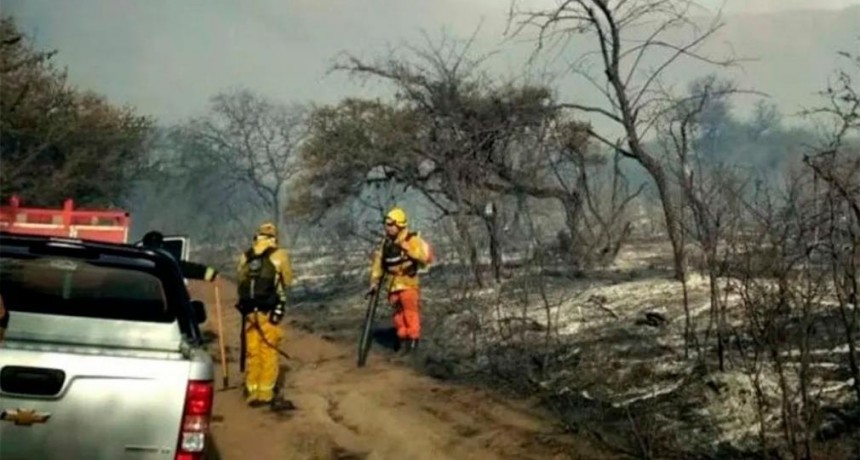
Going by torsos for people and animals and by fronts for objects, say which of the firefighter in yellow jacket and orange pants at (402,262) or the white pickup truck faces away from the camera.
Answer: the white pickup truck

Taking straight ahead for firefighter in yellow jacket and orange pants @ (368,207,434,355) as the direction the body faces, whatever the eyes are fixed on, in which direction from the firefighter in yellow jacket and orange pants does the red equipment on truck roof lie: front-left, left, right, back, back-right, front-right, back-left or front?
front-right

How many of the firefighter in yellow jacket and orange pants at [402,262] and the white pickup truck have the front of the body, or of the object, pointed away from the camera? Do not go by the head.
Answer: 1

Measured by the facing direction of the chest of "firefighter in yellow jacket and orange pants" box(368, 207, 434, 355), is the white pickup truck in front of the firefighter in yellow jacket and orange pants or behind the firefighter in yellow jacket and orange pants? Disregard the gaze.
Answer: in front

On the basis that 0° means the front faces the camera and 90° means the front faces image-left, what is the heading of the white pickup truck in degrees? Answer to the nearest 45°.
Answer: approximately 180°

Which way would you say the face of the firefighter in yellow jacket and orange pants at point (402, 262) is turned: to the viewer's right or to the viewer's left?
to the viewer's left

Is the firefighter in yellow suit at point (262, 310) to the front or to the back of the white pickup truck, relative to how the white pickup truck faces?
to the front
